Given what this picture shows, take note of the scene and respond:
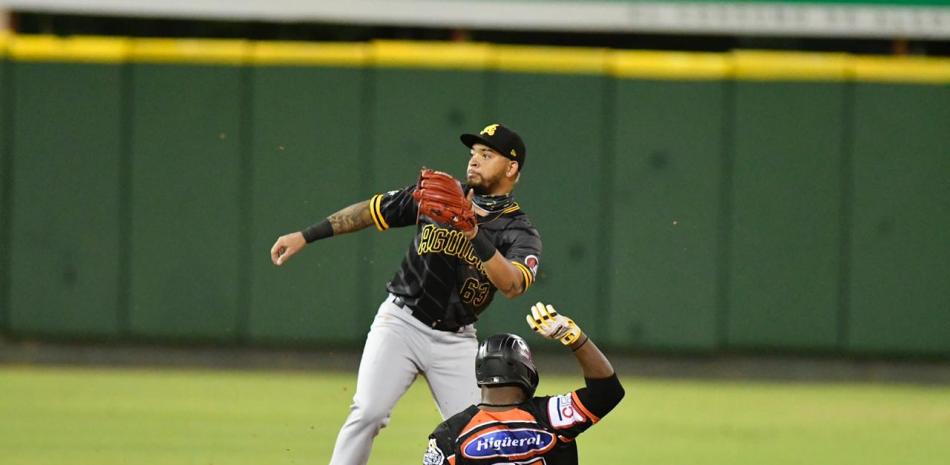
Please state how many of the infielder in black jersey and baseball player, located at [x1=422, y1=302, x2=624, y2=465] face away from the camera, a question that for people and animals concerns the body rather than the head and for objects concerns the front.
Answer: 1

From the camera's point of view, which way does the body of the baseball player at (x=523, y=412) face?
away from the camera

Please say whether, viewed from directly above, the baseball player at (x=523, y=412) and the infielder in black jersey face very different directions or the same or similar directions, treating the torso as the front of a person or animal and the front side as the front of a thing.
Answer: very different directions

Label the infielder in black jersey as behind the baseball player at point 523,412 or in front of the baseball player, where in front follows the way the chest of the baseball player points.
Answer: in front

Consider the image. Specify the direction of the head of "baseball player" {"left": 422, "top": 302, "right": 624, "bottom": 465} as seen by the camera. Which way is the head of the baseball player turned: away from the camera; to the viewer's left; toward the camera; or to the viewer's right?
away from the camera

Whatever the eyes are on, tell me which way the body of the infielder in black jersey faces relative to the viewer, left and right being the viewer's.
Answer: facing the viewer

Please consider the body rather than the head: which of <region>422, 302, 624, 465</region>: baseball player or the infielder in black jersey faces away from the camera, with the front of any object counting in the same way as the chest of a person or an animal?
the baseball player

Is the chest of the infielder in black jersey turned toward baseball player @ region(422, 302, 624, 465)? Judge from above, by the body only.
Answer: yes
